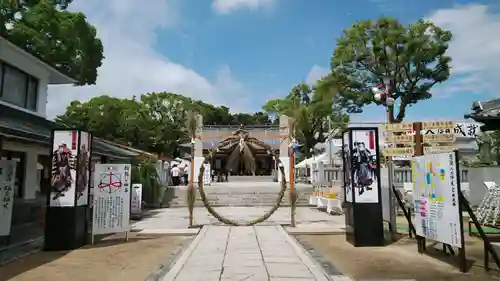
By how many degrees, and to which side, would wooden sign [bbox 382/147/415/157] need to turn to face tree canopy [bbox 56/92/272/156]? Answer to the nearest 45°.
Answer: approximately 135° to its right

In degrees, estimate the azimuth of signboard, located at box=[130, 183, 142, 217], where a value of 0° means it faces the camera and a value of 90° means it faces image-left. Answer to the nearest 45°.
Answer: approximately 0°

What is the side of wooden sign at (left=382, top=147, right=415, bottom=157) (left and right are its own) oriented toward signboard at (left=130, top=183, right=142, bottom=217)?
right

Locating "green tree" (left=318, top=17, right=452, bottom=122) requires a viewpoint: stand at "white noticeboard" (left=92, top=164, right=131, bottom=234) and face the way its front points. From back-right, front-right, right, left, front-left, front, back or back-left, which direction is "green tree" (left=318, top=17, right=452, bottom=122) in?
back-left

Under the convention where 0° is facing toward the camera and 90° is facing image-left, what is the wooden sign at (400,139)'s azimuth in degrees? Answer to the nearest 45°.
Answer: approximately 0°

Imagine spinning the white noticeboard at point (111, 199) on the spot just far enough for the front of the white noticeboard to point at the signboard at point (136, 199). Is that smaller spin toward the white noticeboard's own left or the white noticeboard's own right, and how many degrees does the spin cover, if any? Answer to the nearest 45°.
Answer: approximately 180°

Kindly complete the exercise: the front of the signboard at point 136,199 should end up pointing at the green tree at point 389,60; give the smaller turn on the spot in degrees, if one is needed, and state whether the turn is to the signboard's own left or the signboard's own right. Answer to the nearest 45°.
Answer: approximately 135° to the signboard's own left

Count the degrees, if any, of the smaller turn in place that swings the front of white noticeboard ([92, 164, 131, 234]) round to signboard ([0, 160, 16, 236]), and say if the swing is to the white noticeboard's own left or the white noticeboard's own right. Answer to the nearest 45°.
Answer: approximately 90° to the white noticeboard's own right
